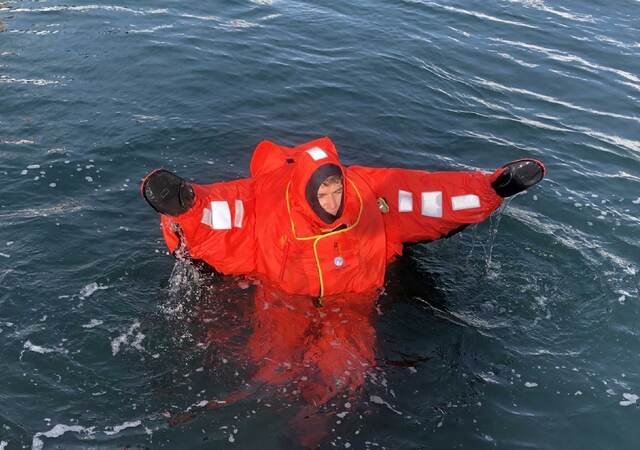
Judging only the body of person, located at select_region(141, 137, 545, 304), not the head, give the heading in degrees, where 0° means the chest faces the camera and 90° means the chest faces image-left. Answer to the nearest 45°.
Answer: approximately 0°
